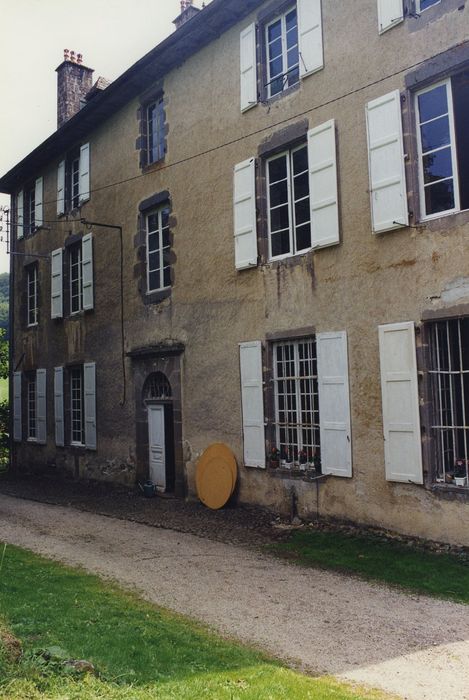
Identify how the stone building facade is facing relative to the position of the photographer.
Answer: facing the viewer and to the left of the viewer
